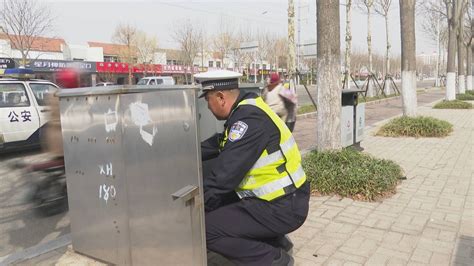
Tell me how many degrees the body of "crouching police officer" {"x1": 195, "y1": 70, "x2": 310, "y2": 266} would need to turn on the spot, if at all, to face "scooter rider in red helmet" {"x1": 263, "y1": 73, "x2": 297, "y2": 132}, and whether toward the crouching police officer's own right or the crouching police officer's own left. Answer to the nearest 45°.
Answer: approximately 90° to the crouching police officer's own right

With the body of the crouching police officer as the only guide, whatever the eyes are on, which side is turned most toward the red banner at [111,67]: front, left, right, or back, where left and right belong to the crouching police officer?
right

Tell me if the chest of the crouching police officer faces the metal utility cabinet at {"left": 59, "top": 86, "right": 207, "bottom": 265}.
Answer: yes

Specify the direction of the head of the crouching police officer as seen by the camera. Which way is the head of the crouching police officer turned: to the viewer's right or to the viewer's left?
to the viewer's left

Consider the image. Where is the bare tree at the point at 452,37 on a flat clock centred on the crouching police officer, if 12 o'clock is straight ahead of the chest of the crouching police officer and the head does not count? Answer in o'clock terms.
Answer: The bare tree is roughly at 4 o'clock from the crouching police officer.

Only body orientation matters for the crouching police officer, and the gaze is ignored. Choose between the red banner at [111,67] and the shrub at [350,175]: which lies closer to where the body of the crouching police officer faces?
the red banner

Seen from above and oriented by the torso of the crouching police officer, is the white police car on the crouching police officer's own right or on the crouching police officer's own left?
on the crouching police officer's own right

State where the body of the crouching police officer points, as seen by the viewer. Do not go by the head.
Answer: to the viewer's left

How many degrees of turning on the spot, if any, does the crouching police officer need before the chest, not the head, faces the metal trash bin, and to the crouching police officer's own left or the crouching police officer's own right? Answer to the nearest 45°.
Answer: approximately 90° to the crouching police officer's own right
